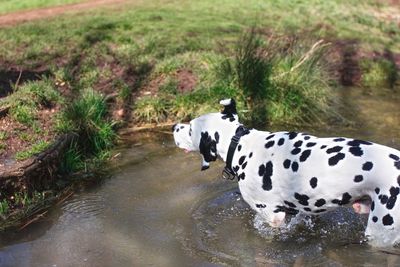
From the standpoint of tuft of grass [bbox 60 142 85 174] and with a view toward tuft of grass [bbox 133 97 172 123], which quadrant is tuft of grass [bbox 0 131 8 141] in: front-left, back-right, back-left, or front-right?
back-left

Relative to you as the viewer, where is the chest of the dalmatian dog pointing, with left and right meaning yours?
facing to the left of the viewer

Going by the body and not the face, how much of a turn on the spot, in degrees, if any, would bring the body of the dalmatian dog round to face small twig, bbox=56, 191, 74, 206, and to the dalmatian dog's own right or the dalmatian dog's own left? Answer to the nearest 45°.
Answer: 0° — it already faces it

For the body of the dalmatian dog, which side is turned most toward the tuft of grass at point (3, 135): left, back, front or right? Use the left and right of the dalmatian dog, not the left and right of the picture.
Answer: front

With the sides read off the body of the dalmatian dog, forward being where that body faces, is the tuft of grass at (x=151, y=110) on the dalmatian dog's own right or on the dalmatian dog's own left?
on the dalmatian dog's own right

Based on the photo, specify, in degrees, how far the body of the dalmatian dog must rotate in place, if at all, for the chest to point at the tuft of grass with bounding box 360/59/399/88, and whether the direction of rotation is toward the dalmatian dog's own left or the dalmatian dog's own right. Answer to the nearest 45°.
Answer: approximately 90° to the dalmatian dog's own right

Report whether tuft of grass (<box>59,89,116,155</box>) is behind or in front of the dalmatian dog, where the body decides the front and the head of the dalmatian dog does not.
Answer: in front

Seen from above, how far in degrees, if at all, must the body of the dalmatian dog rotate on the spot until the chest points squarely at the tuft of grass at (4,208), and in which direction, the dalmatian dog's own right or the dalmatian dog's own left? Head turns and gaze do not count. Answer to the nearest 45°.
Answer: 0° — it already faces it

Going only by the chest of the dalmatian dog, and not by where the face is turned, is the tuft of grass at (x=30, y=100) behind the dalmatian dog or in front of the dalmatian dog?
in front
